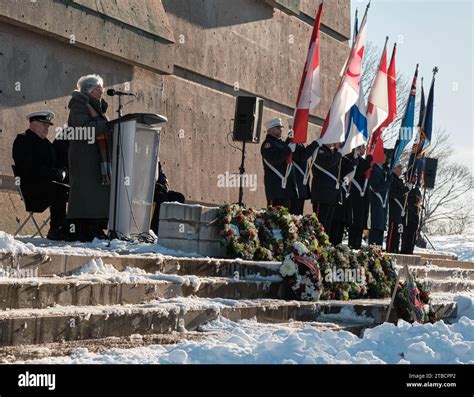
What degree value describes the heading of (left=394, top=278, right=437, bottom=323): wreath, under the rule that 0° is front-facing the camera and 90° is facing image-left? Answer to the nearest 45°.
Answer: approximately 315°

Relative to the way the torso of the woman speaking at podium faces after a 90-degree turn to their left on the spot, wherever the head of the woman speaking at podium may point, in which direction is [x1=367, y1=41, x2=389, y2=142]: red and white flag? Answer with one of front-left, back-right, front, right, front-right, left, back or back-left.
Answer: front-right

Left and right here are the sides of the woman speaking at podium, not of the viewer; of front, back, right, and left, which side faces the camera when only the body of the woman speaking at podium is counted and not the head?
right

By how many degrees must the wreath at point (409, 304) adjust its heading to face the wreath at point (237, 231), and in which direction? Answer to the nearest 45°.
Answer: approximately 135° to its right

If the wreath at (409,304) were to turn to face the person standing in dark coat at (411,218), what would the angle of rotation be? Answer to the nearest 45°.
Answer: approximately 135° to its left

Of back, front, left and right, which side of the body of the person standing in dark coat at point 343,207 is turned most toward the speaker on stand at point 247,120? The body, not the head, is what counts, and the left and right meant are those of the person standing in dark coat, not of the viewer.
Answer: right

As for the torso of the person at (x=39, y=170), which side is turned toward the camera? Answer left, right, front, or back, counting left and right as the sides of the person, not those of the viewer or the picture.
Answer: right
